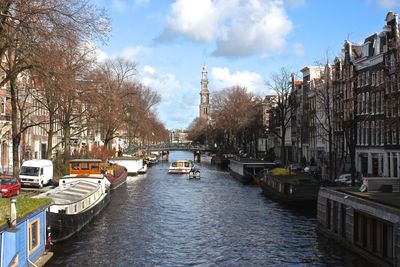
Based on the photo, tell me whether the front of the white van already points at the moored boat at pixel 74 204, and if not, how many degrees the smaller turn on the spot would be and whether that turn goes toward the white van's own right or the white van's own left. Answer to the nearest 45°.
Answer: approximately 45° to the white van's own left

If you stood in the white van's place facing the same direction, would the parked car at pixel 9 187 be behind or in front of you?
in front

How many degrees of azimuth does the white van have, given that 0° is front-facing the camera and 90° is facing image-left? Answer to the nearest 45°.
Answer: approximately 45°

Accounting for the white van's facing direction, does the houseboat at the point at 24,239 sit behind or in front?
in front
